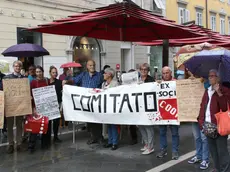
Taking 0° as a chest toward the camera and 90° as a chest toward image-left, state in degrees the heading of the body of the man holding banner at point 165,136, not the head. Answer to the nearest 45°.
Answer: approximately 45°

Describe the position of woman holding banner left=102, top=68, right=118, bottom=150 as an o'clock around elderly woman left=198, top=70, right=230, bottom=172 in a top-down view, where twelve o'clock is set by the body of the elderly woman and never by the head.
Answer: The woman holding banner is roughly at 3 o'clock from the elderly woman.

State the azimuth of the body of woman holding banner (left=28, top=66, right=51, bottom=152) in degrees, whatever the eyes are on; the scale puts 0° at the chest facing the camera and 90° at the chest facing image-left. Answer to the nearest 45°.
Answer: approximately 0°

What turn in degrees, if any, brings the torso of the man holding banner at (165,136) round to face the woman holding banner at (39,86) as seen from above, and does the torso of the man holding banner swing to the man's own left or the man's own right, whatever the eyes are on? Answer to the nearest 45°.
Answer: approximately 45° to the man's own right

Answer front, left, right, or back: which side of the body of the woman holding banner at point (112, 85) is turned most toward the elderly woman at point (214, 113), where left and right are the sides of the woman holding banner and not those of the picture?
left

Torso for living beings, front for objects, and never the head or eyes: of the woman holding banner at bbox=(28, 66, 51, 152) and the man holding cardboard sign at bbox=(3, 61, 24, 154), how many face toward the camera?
2

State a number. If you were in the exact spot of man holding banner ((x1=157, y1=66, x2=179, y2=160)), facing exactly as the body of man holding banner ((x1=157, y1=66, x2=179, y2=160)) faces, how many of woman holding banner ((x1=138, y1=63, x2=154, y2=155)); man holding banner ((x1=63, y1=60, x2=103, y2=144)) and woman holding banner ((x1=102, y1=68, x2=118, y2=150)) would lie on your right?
3

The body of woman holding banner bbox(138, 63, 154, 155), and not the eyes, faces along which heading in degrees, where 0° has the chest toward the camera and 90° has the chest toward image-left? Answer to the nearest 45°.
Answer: approximately 45°

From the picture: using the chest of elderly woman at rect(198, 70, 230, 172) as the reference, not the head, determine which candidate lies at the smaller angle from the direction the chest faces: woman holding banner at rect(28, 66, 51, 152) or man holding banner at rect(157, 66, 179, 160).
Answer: the woman holding banner

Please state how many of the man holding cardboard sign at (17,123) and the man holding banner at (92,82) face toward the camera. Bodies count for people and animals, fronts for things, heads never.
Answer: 2

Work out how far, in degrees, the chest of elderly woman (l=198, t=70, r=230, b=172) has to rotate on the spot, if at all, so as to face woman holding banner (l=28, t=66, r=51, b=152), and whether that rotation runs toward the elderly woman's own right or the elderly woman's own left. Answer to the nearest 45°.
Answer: approximately 90° to the elderly woman's own right

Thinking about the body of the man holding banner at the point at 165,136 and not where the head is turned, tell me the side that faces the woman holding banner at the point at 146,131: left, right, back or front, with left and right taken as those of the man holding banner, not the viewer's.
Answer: right
